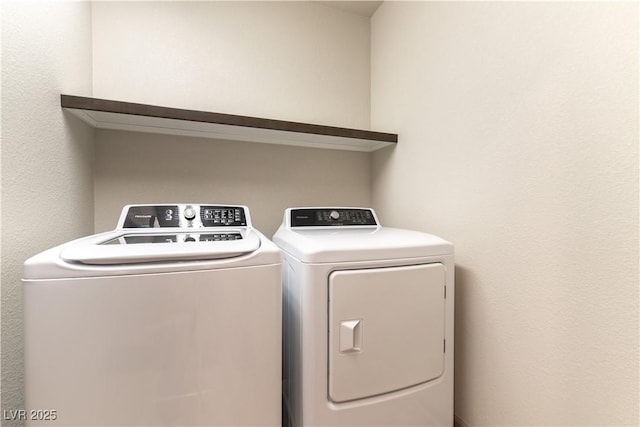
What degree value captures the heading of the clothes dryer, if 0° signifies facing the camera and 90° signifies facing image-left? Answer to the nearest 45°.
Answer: approximately 315°

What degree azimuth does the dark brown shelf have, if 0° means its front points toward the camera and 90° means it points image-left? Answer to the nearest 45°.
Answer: approximately 0°

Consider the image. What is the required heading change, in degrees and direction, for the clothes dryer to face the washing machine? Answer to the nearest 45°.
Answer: approximately 90° to its right

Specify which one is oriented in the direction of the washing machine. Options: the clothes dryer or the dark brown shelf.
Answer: the dark brown shelf

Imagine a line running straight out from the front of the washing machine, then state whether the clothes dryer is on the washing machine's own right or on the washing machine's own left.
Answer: on the washing machine's own left

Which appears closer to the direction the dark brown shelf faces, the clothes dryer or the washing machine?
the washing machine

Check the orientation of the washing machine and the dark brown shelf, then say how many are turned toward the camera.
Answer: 2

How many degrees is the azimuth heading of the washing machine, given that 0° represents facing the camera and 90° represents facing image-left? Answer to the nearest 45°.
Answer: approximately 0°
